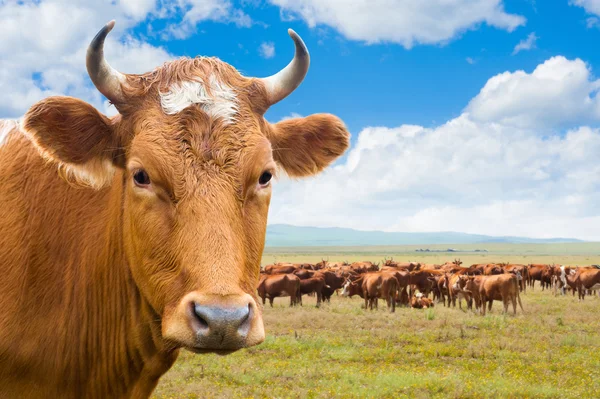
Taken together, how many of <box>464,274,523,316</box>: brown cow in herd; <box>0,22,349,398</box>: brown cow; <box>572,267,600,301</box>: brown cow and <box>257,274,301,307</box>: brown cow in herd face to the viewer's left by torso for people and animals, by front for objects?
3

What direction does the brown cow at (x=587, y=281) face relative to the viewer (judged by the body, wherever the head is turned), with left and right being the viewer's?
facing to the left of the viewer

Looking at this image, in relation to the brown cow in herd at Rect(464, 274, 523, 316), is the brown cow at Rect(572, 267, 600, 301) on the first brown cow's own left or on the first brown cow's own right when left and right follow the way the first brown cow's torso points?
on the first brown cow's own right

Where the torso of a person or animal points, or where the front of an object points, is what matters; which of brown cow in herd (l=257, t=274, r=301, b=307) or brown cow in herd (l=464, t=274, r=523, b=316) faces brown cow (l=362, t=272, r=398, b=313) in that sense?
brown cow in herd (l=464, t=274, r=523, b=316)

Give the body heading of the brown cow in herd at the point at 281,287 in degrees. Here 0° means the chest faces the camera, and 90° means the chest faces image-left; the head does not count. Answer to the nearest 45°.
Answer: approximately 90°

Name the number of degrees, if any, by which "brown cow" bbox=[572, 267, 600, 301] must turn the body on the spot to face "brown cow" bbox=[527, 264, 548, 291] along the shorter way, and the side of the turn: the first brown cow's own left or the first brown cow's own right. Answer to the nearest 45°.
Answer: approximately 45° to the first brown cow's own right

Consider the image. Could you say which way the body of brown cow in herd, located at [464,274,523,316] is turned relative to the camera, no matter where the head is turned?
to the viewer's left
